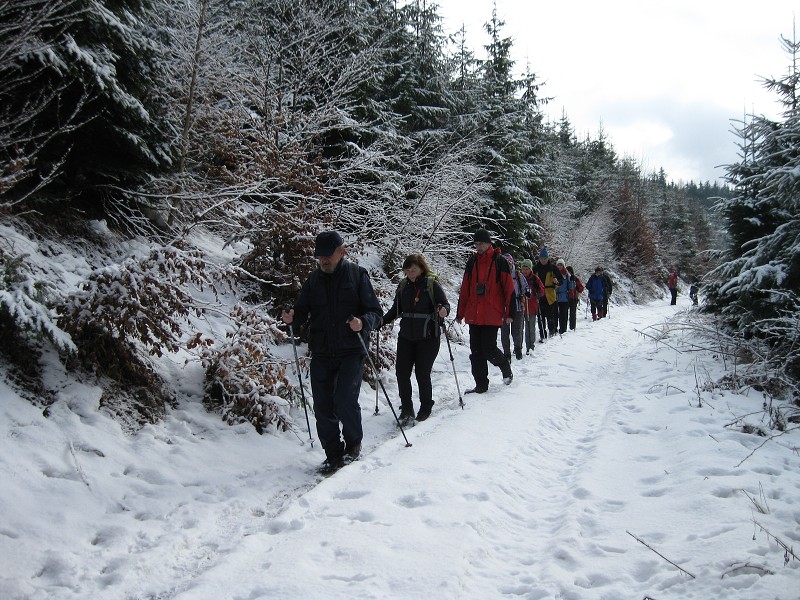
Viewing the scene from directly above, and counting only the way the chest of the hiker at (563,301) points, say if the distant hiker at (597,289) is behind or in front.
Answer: behind

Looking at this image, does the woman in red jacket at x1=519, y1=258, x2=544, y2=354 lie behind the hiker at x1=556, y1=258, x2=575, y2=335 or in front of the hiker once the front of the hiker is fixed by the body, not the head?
in front

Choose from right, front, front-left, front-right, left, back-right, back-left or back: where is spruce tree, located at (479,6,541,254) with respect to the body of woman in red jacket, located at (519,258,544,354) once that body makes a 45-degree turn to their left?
back

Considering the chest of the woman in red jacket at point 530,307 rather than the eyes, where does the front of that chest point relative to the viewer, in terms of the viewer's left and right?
facing the viewer and to the left of the viewer

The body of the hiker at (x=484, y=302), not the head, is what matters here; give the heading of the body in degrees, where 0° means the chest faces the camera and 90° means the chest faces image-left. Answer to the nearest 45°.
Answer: approximately 45°

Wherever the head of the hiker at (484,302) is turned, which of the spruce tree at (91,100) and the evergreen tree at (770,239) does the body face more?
the spruce tree

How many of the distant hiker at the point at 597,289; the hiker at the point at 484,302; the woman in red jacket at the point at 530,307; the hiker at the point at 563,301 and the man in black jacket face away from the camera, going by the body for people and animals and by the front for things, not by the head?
0

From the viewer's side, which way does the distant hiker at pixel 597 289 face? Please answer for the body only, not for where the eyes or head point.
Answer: toward the camera

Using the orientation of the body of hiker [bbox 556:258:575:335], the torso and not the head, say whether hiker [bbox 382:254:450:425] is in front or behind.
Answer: in front

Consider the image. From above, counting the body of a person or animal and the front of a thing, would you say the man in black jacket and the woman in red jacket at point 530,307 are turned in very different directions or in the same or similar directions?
same or similar directions

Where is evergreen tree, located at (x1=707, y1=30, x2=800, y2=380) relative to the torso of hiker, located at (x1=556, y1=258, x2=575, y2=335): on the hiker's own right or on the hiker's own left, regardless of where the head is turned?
on the hiker's own left

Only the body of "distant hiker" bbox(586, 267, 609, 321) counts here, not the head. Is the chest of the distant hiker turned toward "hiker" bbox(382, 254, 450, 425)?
yes

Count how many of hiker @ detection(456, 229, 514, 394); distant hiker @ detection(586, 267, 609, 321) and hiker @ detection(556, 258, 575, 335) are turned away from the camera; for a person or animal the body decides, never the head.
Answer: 0

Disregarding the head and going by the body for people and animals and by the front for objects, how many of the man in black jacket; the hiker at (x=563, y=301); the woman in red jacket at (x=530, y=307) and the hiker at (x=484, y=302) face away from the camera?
0

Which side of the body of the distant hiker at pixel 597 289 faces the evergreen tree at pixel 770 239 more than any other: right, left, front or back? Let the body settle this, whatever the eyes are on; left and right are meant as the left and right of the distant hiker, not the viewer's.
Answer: front
